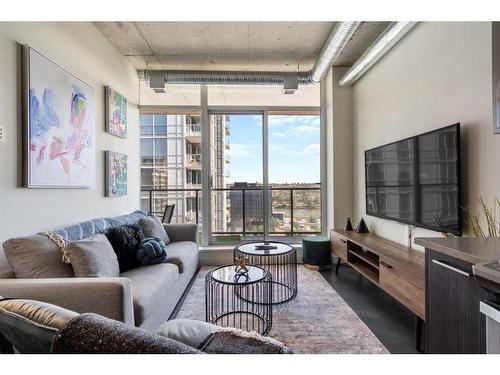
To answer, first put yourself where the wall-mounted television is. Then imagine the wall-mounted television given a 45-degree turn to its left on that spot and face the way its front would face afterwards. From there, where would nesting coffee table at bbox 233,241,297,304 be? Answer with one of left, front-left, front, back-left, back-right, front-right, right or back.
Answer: right

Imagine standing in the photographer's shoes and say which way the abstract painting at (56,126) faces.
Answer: facing the viewer and to the right of the viewer

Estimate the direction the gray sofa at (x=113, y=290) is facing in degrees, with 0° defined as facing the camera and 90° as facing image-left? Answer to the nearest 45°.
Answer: approximately 315°

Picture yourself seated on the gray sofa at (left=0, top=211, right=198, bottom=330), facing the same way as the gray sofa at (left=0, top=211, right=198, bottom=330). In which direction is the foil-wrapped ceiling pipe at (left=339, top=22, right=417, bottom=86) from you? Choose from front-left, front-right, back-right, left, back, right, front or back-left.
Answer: front-left

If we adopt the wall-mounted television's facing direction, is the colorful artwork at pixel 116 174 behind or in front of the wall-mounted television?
in front

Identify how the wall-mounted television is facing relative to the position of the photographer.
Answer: facing the viewer and to the left of the viewer

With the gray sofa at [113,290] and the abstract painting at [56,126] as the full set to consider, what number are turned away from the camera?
0

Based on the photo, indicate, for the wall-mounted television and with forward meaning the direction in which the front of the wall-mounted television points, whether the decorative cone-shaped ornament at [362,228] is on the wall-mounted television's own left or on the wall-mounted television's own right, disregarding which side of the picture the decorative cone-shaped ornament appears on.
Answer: on the wall-mounted television's own right

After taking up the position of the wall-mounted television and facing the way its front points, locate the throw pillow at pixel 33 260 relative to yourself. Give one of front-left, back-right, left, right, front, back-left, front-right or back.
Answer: front

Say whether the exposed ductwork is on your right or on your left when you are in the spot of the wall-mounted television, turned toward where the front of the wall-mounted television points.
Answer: on your right

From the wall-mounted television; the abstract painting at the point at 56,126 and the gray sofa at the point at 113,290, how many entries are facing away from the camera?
0

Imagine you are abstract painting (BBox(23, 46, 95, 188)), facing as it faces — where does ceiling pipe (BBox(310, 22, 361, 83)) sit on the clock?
The ceiling pipe is roughly at 11 o'clock from the abstract painting.

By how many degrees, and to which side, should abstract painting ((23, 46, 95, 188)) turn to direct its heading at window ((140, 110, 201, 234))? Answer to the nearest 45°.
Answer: approximately 90° to its left

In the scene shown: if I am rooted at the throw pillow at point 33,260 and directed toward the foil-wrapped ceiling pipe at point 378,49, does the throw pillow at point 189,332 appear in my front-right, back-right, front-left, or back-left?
front-right

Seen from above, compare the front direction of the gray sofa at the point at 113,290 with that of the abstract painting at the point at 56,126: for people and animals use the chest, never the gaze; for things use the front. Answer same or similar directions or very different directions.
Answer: same or similar directions

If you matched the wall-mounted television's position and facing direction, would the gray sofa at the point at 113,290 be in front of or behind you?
in front

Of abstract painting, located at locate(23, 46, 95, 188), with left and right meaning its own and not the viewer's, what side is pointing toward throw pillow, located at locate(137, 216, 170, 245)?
left
